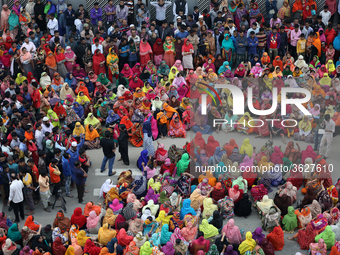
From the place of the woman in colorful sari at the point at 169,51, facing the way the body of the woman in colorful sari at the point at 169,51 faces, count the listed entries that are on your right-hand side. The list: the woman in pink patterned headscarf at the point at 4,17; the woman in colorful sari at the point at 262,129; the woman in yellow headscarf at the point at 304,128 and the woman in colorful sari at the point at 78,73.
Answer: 2

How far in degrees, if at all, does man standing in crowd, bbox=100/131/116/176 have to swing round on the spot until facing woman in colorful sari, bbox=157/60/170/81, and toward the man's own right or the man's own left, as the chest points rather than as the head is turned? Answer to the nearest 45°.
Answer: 0° — they already face them

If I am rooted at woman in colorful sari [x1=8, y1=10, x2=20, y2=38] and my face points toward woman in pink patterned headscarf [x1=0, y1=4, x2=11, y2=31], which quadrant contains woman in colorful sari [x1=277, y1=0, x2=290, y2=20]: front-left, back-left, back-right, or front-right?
back-right

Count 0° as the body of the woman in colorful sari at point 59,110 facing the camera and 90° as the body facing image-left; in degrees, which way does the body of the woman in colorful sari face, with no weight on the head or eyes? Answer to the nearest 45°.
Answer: approximately 315°

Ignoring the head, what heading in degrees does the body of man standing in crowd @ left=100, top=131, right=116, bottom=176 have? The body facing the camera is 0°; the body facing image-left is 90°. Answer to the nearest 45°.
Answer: approximately 225°

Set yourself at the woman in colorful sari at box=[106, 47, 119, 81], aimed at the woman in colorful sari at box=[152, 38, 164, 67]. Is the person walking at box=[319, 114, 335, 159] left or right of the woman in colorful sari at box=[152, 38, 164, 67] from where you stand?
right

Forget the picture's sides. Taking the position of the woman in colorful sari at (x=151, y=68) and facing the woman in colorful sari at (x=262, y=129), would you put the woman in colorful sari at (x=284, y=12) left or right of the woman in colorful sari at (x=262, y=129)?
left

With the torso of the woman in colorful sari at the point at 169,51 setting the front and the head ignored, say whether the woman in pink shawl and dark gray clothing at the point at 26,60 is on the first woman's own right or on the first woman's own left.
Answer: on the first woman's own right

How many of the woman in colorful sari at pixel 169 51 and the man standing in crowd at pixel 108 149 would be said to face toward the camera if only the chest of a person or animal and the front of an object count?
1

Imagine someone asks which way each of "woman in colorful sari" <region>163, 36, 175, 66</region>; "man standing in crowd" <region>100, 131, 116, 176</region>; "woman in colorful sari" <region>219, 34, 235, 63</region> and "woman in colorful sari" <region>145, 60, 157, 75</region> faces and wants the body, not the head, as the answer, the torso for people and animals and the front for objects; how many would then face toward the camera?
3

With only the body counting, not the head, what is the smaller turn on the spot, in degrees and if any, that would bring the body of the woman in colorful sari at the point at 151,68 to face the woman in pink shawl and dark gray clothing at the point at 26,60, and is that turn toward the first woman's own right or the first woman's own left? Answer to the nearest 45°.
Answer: approximately 90° to the first woman's own right

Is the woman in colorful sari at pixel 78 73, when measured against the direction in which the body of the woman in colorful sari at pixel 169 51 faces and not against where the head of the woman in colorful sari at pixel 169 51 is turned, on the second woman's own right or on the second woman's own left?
on the second woman's own right

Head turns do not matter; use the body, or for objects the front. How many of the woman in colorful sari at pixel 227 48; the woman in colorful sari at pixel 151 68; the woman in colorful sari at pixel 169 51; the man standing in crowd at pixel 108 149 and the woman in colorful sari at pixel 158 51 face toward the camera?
4

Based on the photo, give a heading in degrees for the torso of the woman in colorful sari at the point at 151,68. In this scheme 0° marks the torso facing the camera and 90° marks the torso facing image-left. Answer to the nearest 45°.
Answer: approximately 0°
